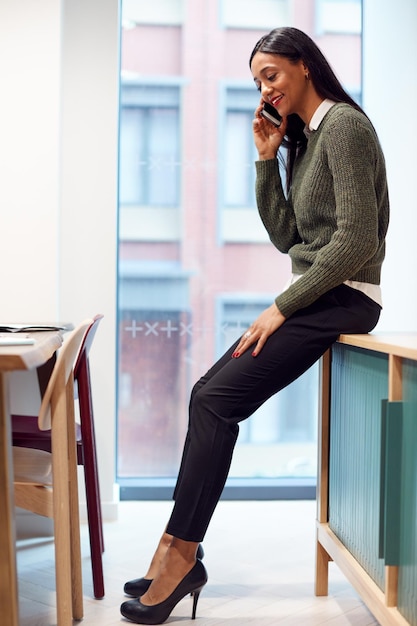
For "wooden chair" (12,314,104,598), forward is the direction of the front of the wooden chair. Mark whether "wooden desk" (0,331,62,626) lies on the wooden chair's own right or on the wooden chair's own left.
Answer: on the wooden chair's own left

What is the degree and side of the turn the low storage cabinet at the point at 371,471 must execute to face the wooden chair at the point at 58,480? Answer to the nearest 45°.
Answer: approximately 45° to its right

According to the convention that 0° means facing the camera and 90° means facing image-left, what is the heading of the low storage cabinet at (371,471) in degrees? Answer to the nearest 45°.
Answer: approximately 45°

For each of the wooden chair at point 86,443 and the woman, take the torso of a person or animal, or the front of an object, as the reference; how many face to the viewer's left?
2

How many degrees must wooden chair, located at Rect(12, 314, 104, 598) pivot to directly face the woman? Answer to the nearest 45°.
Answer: approximately 135° to its left

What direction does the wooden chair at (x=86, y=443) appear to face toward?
to the viewer's left

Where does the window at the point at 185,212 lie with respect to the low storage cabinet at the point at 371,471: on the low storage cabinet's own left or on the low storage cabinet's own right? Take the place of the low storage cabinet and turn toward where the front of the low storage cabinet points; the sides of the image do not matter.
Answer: on the low storage cabinet's own right

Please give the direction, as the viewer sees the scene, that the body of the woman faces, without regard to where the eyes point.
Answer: to the viewer's left
